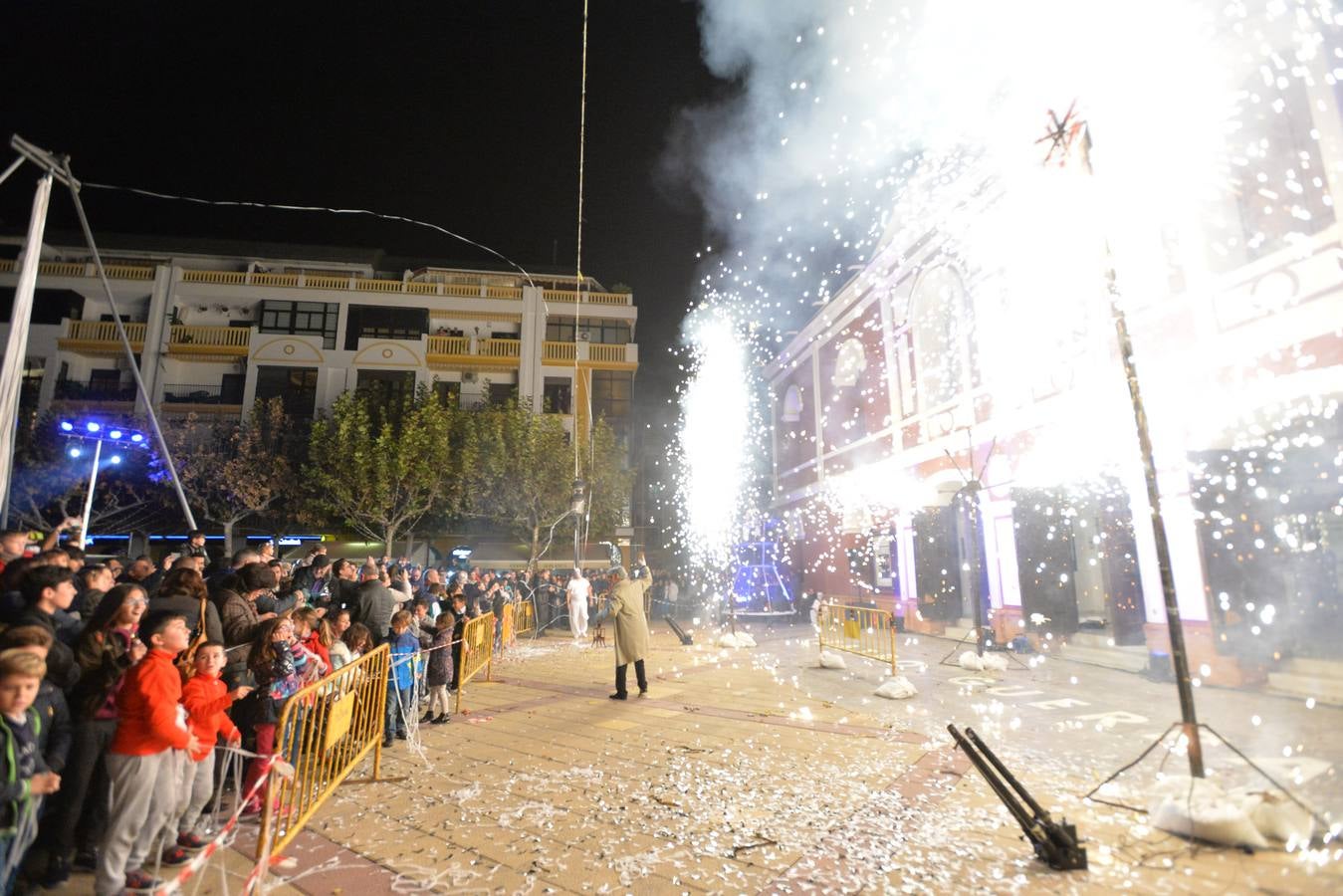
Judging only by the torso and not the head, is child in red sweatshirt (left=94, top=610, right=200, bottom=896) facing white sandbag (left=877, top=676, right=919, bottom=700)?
yes

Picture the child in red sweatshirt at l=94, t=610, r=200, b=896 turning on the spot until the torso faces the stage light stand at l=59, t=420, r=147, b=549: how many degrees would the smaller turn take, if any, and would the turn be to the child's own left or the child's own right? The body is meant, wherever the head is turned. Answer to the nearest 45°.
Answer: approximately 90° to the child's own left

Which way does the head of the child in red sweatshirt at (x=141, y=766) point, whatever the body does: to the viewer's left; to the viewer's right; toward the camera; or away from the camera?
to the viewer's right

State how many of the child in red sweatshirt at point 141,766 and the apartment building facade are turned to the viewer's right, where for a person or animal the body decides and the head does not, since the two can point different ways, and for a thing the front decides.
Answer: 1

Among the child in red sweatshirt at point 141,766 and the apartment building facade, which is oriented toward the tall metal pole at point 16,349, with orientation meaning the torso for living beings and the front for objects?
the apartment building facade

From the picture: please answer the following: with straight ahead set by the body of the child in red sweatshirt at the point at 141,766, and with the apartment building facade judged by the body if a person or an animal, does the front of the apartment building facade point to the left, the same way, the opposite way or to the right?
to the right

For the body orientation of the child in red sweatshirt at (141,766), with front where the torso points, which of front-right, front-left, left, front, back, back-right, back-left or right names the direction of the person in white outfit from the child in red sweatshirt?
front-left

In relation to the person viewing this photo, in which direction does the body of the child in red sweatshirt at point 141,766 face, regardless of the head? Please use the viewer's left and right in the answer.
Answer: facing to the right of the viewer
